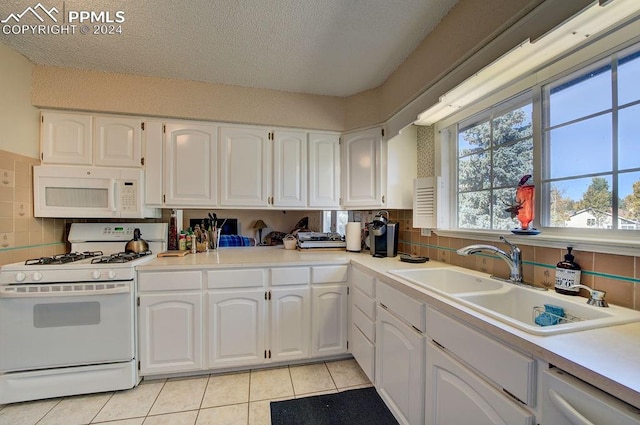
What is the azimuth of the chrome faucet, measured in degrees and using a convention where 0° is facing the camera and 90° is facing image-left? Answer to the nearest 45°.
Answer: approximately 45°

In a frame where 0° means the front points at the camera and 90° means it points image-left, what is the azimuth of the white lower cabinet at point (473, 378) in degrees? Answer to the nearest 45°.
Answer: approximately 45°

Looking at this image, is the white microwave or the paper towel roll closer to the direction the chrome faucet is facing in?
the white microwave

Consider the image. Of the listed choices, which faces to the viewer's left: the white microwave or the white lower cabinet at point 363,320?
the white lower cabinet

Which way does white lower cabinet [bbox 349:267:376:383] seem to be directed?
to the viewer's left

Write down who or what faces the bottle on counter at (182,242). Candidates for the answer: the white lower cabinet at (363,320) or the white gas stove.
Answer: the white lower cabinet

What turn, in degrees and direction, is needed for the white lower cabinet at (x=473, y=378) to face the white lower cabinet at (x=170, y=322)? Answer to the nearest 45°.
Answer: approximately 45° to its right

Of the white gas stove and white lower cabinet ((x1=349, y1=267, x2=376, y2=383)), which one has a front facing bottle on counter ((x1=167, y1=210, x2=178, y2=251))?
the white lower cabinet

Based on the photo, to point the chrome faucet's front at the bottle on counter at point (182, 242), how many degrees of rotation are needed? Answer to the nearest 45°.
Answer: approximately 45° to its right

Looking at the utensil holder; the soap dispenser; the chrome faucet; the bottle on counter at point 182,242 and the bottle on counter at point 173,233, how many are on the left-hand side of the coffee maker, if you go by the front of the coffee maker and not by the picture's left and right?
2
